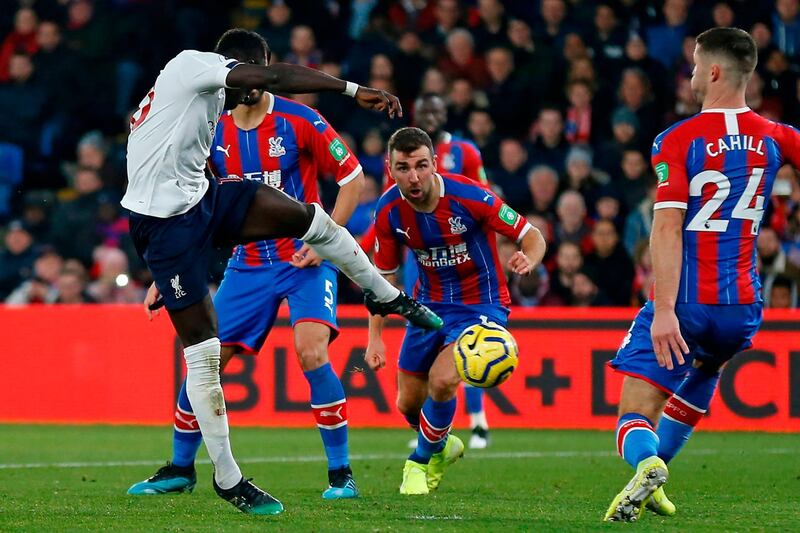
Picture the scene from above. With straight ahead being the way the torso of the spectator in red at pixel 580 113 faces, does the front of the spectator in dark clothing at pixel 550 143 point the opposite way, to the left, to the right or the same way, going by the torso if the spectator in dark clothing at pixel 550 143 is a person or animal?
the same way

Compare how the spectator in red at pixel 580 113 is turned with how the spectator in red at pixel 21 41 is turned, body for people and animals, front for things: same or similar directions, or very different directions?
same or similar directions

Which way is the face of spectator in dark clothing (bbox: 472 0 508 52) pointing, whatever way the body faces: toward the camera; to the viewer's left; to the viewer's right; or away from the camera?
toward the camera

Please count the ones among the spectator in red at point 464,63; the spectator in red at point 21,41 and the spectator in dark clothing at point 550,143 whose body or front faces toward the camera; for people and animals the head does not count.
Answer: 3

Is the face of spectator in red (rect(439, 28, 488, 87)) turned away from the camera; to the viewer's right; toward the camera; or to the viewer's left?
toward the camera

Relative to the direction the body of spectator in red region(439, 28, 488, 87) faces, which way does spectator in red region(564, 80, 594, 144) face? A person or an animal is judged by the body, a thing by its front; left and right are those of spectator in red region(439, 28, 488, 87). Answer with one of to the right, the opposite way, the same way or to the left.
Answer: the same way

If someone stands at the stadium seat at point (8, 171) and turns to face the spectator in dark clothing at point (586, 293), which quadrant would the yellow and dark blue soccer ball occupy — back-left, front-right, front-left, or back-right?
front-right

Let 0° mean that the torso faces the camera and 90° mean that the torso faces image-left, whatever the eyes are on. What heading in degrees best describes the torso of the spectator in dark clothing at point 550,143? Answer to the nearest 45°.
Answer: approximately 0°

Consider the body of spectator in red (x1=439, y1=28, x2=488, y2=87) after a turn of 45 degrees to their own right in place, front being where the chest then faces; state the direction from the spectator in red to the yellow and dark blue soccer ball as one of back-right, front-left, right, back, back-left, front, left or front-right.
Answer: front-left

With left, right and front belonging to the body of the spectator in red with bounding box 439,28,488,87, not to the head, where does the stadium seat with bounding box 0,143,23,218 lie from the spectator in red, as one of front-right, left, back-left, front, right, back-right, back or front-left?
right

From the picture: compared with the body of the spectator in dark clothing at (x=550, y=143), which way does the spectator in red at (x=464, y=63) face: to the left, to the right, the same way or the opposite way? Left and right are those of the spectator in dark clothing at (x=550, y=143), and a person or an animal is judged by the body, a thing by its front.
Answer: the same way

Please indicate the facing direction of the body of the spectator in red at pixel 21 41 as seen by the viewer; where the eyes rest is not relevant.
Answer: toward the camera

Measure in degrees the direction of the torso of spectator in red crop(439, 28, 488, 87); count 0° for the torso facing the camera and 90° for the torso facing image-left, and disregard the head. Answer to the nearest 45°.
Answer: approximately 0°

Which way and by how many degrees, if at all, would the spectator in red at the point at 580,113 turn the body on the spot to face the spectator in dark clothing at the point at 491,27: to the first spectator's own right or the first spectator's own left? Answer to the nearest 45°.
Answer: approximately 135° to the first spectator's own right

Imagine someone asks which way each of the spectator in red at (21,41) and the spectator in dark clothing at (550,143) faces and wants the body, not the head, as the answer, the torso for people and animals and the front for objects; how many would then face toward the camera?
2

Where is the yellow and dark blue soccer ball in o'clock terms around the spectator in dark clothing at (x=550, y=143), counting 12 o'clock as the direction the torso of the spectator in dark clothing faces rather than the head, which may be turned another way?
The yellow and dark blue soccer ball is roughly at 12 o'clock from the spectator in dark clothing.

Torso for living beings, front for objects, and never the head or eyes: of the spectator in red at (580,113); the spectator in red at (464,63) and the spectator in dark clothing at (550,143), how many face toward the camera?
3

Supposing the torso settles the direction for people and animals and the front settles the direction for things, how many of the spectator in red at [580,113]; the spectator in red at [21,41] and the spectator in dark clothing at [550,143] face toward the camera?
3

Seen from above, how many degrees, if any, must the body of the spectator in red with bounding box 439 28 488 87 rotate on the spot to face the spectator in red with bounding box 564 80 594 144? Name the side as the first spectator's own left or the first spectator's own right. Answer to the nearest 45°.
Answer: approximately 45° to the first spectator's own left
